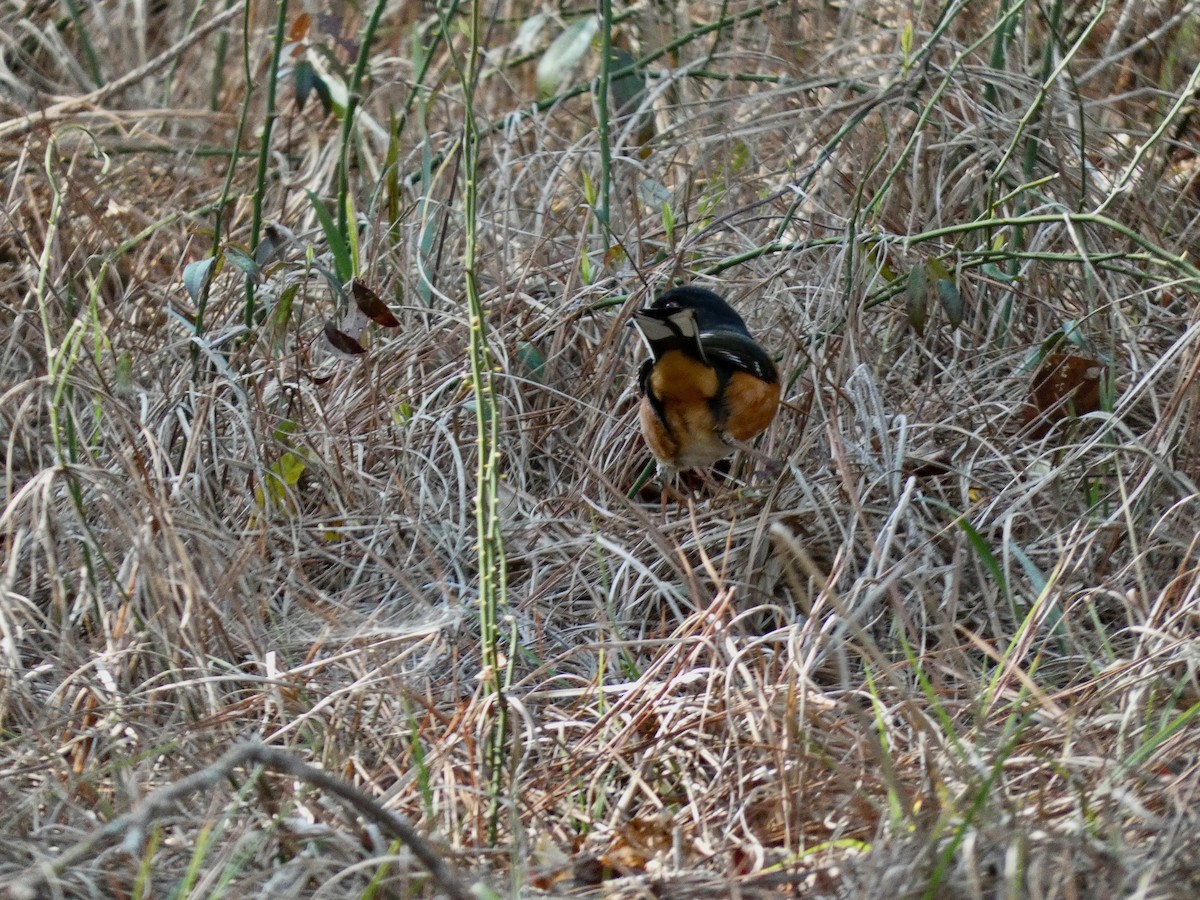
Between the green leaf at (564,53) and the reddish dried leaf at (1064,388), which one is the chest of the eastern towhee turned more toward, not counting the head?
the green leaf

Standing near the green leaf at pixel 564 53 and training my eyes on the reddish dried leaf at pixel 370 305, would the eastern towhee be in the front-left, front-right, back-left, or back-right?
front-left

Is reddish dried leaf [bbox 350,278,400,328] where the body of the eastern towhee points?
no

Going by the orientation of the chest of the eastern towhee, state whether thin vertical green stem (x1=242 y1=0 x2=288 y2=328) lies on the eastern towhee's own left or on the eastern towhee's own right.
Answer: on the eastern towhee's own left

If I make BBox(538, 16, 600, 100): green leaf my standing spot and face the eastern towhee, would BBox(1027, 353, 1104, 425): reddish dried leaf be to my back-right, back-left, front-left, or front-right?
front-left

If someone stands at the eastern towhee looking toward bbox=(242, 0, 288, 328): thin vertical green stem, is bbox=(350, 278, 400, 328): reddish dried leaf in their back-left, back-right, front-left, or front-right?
front-left

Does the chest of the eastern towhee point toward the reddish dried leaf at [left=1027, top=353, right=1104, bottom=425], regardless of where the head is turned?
no

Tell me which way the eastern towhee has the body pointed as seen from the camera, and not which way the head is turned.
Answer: away from the camera

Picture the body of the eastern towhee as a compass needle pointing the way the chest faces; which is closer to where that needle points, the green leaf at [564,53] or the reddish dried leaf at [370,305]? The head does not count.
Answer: the green leaf
